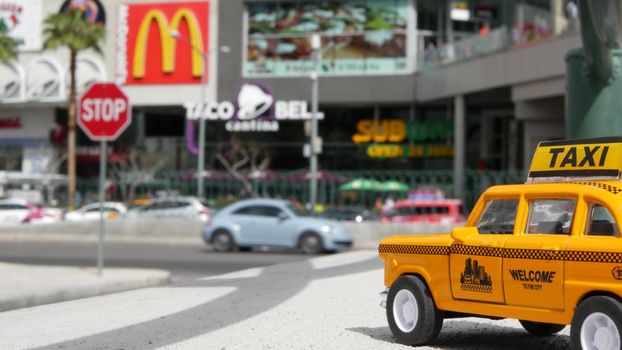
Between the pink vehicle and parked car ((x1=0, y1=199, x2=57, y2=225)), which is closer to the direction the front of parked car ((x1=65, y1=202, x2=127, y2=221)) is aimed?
the parked car

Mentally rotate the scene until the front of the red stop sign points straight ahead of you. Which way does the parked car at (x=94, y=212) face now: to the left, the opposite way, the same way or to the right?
to the right

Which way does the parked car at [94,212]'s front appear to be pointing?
to the viewer's left

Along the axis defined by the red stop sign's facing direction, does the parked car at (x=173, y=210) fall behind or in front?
behind

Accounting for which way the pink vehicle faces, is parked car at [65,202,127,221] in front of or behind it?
in front

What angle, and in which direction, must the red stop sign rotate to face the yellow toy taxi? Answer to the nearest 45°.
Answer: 0° — it already faces it

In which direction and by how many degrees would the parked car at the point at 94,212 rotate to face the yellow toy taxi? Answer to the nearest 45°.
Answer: approximately 90° to its left

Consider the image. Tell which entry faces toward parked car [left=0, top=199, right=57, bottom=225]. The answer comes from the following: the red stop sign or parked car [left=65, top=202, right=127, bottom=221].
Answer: parked car [left=65, top=202, right=127, bottom=221]
